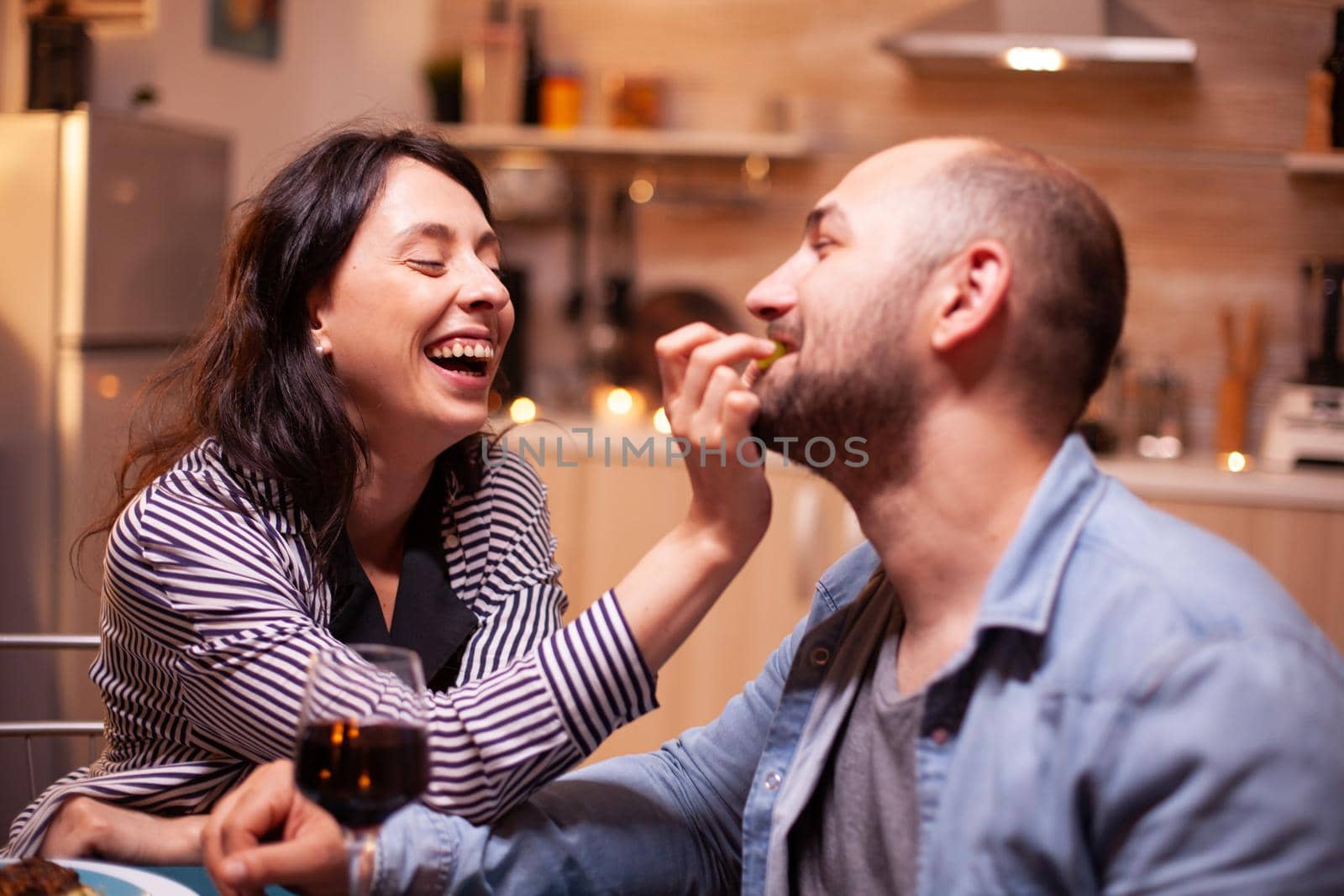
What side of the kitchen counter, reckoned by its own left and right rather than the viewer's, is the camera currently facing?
front

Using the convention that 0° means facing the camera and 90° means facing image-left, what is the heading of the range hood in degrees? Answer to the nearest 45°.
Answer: approximately 0°

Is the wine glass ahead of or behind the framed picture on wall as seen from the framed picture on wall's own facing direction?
ahead

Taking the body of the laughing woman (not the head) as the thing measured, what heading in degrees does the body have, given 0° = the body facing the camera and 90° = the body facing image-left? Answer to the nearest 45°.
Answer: approximately 315°

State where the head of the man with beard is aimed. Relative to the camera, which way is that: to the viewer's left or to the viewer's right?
to the viewer's left

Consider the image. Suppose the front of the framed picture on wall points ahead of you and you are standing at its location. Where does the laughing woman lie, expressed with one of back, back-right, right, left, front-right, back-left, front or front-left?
front-right

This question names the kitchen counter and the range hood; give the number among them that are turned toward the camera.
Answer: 2

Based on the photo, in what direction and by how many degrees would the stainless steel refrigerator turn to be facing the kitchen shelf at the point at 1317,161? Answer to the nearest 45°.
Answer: approximately 45° to its left

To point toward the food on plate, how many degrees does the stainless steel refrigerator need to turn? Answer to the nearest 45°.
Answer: approximately 45° to its right

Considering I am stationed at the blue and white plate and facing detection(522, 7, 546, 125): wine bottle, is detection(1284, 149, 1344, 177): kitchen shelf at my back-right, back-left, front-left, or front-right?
front-right

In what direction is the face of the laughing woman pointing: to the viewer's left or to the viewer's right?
to the viewer's right

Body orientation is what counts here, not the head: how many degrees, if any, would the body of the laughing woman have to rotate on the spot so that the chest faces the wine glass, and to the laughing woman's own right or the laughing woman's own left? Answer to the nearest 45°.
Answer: approximately 45° to the laughing woman's own right
